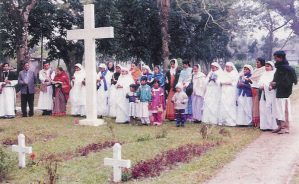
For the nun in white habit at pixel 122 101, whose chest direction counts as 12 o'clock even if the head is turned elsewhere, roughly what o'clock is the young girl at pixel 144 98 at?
The young girl is roughly at 9 o'clock from the nun in white habit.

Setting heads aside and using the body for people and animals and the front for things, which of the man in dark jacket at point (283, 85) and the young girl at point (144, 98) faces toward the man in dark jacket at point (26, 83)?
the man in dark jacket at point (283, 85)

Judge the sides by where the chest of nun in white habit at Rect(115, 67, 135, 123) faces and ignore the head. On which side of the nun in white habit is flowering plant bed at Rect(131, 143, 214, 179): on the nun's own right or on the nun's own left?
on the nun's own left

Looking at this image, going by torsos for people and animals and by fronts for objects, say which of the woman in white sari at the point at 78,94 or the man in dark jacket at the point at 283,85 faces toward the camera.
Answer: the woman in white sari

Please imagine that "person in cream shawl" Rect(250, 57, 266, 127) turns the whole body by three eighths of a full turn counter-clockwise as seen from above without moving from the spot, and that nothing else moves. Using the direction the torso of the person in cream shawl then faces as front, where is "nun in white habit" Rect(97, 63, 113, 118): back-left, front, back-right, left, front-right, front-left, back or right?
back

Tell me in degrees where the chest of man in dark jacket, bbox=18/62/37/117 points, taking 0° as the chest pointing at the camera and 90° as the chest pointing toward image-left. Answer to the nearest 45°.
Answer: approximately 0°

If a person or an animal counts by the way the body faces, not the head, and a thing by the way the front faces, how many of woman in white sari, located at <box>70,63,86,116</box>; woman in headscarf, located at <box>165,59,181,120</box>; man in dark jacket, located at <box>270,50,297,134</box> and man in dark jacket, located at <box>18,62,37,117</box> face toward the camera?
3

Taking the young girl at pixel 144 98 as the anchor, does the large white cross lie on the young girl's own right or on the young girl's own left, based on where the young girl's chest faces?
on the young girl's own right

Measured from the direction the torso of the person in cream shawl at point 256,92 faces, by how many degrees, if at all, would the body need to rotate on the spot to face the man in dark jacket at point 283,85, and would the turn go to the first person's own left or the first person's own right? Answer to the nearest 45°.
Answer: approximately 90° to the first person's own left

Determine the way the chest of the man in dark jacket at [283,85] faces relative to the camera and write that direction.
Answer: to the viewer's left

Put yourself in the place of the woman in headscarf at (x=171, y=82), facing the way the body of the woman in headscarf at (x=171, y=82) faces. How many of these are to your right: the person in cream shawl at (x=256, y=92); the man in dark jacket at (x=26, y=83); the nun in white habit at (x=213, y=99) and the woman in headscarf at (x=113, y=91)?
2

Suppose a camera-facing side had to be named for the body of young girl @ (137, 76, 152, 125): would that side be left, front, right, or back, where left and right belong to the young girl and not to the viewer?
front

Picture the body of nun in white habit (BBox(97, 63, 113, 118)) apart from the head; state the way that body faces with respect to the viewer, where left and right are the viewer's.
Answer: facing the viewer and to the left of the viewer

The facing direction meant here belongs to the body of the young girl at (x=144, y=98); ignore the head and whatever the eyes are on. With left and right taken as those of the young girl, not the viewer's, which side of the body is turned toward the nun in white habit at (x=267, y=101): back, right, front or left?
left

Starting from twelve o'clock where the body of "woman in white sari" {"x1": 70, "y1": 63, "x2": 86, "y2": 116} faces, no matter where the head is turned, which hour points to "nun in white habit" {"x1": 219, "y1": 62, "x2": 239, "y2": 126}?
The nun in white habit is roughly at 10 o'clock from the woman in white sari.

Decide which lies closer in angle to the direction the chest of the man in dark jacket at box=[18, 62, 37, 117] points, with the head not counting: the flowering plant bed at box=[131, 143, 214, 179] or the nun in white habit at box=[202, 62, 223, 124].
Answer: the flowering plant bed

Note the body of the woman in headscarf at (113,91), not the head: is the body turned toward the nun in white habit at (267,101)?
no

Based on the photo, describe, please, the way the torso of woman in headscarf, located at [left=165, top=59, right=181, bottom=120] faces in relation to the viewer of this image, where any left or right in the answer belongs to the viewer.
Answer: facing the viewer

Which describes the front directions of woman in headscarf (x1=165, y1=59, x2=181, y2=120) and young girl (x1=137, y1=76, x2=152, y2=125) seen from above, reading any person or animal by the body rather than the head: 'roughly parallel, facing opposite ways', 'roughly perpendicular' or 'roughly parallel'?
roughly parallel

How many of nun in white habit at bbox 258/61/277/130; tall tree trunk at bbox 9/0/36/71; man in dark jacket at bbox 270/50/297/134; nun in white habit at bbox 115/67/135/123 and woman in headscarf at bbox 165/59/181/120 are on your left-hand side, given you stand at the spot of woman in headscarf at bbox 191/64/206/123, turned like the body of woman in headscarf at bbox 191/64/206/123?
2
